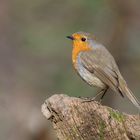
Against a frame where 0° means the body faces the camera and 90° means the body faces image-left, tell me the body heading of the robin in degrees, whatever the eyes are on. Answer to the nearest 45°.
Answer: approximately 90°
